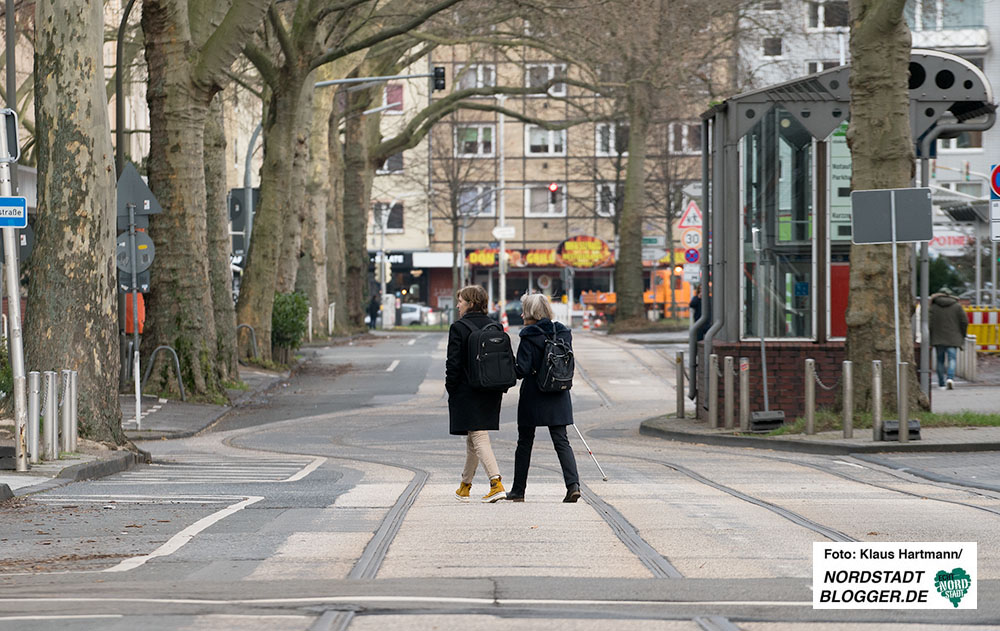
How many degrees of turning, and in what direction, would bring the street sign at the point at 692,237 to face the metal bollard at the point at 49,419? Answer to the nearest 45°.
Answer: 0° — it already faces it

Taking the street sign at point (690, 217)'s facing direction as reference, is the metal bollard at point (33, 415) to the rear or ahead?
ahead

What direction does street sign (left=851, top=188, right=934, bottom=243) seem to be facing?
away from the camera

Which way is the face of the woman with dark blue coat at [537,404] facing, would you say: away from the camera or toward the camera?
away from the camera

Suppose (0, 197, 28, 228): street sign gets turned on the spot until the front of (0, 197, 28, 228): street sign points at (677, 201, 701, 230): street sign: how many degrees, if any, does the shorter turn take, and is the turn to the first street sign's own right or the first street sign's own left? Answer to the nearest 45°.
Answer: approximately 135° to the first street sign's own left

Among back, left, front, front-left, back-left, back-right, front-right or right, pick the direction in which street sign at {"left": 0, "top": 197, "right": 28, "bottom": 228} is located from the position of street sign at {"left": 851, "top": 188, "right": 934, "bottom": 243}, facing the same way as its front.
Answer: back-left

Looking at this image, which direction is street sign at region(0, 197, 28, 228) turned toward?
toward the camera

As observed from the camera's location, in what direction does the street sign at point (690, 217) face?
facing the viewer

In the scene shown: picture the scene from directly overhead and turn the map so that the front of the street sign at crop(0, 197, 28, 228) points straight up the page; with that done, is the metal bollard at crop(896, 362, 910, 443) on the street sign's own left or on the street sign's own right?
on the street sign's own left

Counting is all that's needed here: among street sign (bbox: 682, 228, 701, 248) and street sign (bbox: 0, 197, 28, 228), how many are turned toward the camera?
2

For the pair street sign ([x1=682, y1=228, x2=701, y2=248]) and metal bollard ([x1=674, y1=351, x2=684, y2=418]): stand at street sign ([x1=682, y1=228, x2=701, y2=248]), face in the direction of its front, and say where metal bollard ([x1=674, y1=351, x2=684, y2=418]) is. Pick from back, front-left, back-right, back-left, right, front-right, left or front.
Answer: front

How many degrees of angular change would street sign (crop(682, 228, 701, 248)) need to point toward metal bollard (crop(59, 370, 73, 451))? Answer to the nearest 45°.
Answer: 0° — it already faces it
